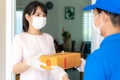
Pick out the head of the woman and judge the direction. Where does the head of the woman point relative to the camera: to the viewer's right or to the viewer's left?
to the viewer's right

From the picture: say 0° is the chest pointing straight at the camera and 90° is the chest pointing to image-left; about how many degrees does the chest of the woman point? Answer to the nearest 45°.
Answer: approximately 315°
